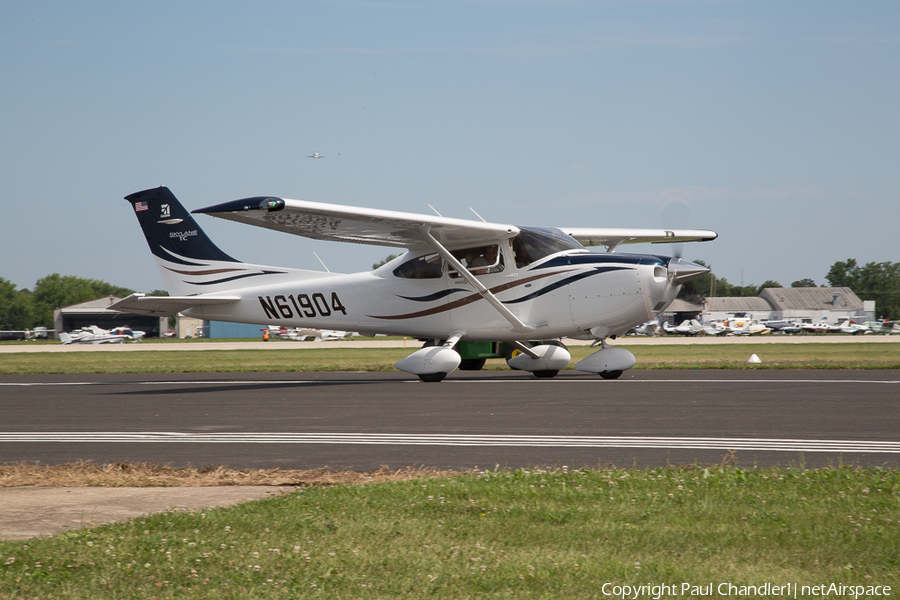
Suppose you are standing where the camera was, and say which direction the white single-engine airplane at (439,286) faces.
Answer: facing the viewer and to the right of the viewer
